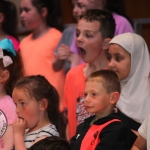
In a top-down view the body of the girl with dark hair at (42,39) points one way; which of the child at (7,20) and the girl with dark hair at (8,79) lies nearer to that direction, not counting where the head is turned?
the girl with dark hair

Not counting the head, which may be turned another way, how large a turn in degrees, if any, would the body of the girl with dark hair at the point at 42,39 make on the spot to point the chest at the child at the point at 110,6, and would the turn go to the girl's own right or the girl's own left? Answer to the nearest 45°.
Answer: approximately 90° to the girl's own left

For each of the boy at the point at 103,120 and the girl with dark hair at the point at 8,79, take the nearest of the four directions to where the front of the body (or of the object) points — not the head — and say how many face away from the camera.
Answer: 0

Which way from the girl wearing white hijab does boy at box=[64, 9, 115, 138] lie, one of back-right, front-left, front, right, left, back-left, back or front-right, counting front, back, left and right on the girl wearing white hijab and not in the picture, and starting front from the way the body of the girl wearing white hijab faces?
right

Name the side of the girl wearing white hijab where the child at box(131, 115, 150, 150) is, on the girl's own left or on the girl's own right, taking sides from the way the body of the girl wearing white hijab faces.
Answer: on the girl's own left

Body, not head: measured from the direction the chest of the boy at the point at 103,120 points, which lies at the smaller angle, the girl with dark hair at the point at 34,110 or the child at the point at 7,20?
the girl with dark hair

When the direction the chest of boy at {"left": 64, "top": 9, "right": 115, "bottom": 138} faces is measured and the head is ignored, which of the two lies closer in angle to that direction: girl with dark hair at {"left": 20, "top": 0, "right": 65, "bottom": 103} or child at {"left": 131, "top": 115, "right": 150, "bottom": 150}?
the child

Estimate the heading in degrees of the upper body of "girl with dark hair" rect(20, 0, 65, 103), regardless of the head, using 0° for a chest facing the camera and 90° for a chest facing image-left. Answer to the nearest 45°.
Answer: approximately 45°
